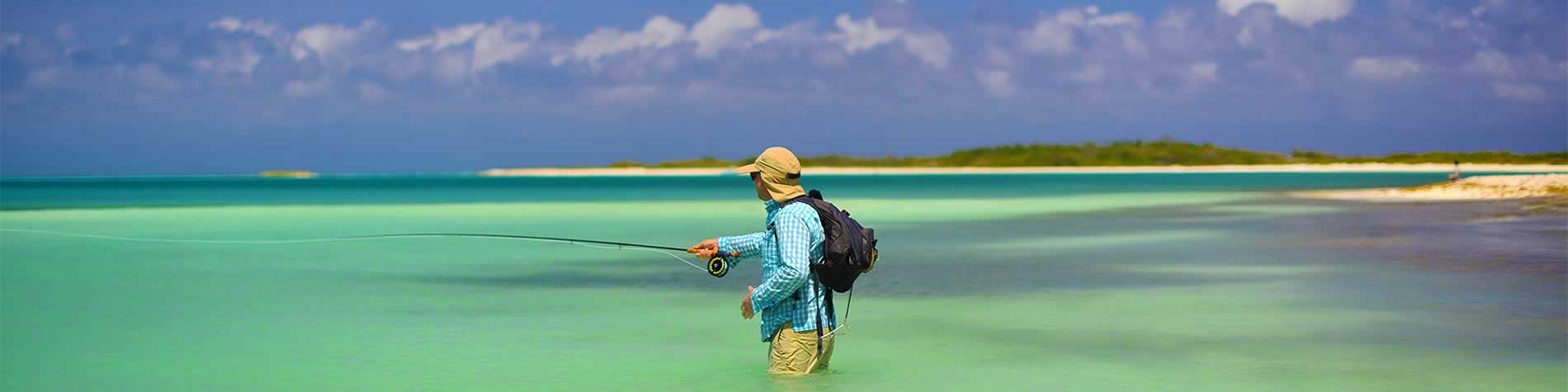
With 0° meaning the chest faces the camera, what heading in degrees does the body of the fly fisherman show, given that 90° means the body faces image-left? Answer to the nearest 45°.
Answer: approximately 90°
